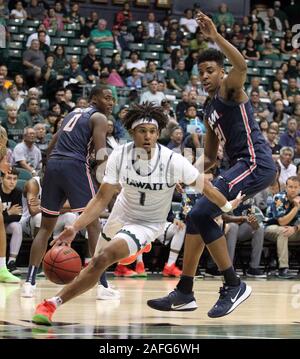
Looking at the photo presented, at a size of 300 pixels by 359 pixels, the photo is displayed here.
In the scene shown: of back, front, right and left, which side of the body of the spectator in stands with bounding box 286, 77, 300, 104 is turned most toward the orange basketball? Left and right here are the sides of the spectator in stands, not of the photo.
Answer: front

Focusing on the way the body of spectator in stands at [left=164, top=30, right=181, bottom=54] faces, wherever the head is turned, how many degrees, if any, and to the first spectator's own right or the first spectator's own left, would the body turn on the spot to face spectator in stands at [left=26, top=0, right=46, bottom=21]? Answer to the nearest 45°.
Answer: approximately 90° to the first spectator's own right

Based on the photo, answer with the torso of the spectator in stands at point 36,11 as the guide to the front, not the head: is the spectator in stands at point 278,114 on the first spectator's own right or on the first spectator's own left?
on the first spectator's own left

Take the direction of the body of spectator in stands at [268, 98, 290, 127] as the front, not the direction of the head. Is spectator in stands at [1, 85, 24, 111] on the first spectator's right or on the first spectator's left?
on the first spectator's right

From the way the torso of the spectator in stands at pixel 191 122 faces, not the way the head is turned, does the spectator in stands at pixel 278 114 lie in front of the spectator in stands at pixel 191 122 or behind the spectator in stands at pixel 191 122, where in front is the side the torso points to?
behind

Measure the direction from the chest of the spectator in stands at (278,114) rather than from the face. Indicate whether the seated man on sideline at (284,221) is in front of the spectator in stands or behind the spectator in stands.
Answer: in front

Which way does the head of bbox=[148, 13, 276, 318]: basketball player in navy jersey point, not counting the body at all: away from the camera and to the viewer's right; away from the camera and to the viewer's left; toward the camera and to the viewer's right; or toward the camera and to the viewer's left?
toward the camera and to the viewer's left

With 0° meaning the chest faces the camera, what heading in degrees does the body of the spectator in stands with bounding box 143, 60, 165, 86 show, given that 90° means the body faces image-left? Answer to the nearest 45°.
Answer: approximately 0°

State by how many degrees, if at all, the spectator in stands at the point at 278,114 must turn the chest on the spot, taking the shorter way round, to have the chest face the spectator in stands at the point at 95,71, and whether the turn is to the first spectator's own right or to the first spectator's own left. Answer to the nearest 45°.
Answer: approximately 90° to the first spectator's own right

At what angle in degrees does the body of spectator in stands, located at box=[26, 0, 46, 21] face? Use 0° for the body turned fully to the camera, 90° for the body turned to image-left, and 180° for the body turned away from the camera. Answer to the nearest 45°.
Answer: approximately 0°
